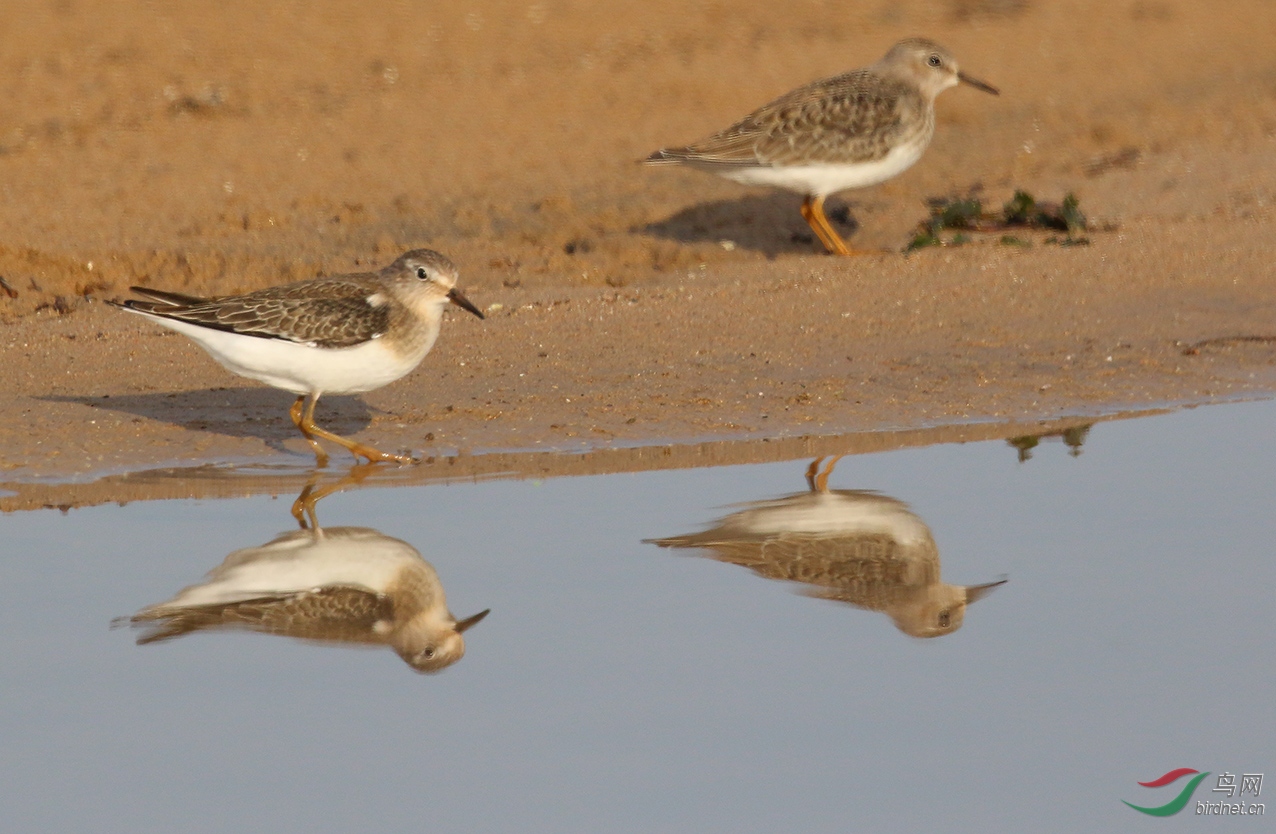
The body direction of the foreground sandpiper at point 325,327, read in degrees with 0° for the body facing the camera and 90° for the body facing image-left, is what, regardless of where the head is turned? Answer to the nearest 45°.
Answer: approximately 270°

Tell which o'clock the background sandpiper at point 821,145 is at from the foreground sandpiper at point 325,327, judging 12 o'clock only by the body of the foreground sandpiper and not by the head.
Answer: The background sandpiper is roughly at 11 o'clock from the foreground sandpiper.

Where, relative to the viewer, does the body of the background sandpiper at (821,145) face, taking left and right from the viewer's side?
facing to the right of the viewer

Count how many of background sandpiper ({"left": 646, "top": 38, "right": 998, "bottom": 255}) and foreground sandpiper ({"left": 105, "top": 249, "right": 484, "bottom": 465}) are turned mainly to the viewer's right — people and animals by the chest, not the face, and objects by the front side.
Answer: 2

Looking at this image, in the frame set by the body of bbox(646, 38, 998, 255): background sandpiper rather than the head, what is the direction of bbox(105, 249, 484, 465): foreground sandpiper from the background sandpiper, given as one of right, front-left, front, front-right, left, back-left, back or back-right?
back-right
